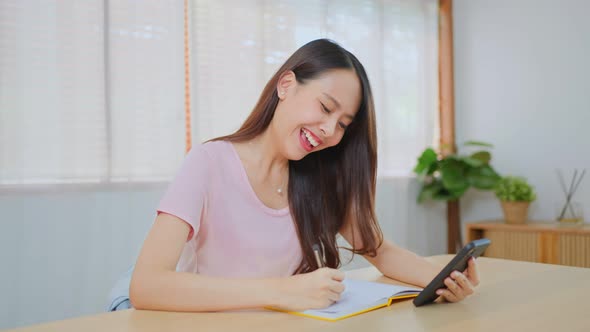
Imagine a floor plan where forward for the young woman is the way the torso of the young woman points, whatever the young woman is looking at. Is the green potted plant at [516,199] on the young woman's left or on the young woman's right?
on the young woman's left

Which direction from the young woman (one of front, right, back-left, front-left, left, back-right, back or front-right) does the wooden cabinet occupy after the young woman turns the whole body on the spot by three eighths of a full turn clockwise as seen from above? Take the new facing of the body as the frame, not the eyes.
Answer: back-right

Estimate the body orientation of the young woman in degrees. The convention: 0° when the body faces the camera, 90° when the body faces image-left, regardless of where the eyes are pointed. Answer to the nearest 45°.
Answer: approximately 315°

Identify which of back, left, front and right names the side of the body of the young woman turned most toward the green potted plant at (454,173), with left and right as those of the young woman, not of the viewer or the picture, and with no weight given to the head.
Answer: left
